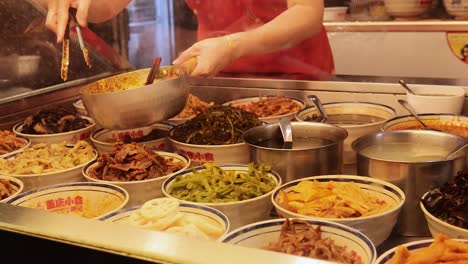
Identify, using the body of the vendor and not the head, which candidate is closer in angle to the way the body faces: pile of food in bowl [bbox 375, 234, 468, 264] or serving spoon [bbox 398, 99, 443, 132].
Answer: the pile of food in bowl

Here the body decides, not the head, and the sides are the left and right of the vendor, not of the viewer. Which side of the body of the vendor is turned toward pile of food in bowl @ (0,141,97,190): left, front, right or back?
front

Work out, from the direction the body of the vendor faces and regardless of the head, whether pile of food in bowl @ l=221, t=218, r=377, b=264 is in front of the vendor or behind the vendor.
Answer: in front

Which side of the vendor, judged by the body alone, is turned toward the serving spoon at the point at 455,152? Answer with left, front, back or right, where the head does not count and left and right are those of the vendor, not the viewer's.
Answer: left

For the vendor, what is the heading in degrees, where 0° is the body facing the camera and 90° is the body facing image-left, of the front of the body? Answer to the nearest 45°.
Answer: approximately 45°

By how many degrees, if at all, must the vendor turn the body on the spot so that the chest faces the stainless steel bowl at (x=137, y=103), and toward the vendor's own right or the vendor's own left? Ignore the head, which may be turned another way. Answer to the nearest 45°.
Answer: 0° — they already face it

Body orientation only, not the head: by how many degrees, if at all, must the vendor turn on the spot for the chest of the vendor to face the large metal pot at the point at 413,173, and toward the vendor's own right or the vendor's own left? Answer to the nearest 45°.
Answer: approximately 45° to the vendor's own left

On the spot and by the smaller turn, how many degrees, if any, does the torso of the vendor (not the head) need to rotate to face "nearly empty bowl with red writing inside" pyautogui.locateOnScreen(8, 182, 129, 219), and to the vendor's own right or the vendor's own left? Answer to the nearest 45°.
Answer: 0° — they already face it

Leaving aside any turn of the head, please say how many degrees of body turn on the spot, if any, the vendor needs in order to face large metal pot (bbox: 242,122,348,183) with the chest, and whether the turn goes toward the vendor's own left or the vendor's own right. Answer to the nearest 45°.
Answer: approximately 45° to the vendor's own left
